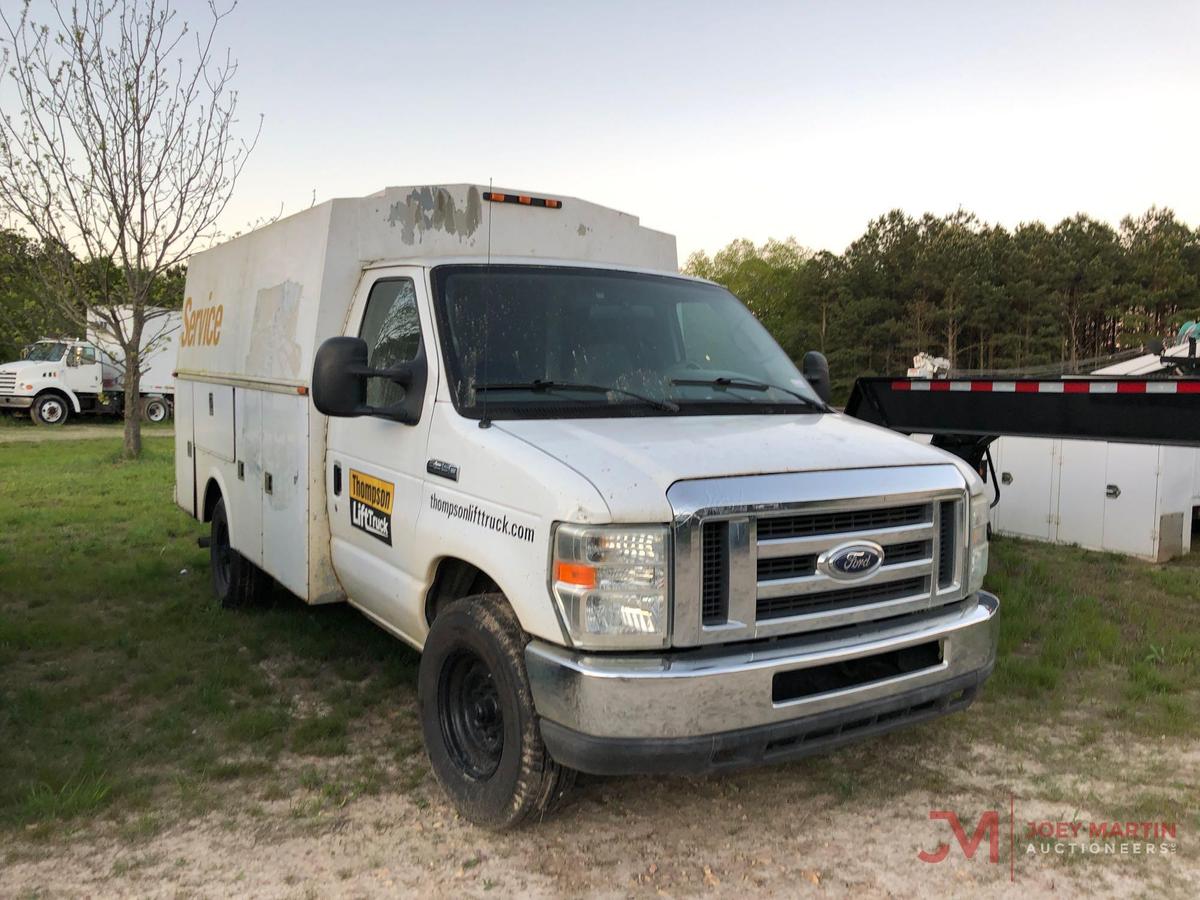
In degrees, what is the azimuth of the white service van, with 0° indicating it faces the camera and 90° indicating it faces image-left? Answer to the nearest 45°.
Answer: approximately 315°

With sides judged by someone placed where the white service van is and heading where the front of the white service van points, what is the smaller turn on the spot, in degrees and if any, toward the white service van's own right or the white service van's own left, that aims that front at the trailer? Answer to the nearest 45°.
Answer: approximately 90° to the white service van's own left

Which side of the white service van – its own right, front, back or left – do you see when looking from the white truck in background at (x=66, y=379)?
back
